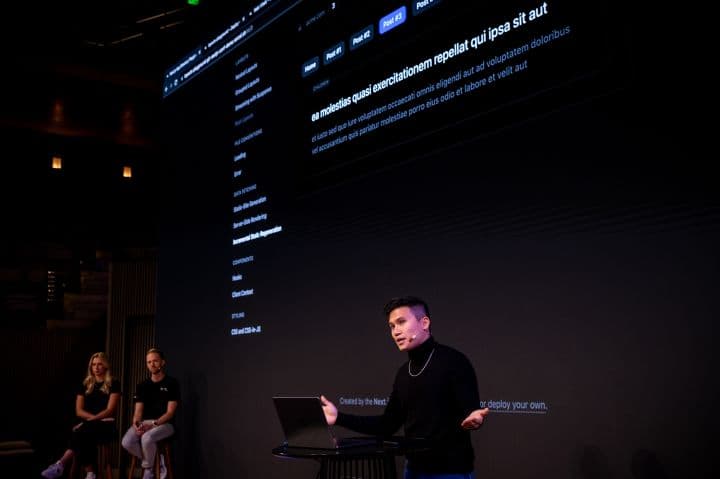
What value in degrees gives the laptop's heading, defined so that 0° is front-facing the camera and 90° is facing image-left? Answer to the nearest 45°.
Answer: approximately 225°

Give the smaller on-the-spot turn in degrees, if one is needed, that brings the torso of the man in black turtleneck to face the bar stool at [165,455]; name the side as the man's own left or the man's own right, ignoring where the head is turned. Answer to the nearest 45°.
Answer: approximately 90° to the man's own right

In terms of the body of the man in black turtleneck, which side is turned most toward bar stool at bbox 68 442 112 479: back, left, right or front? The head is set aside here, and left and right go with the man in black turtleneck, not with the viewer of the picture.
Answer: right

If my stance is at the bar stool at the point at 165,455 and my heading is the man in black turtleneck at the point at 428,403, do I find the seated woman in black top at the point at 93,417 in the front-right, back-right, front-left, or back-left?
back-right

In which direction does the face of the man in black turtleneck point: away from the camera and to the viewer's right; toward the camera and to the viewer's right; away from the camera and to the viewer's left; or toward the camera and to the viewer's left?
toward the camera and to the viewer's left

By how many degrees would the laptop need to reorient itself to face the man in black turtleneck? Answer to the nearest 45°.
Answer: approximately 45° to its right

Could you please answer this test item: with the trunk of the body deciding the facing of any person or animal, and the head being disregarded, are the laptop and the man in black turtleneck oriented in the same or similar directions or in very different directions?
very different directions

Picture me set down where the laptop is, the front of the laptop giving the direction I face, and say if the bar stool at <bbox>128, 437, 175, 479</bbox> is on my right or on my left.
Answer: on my left
